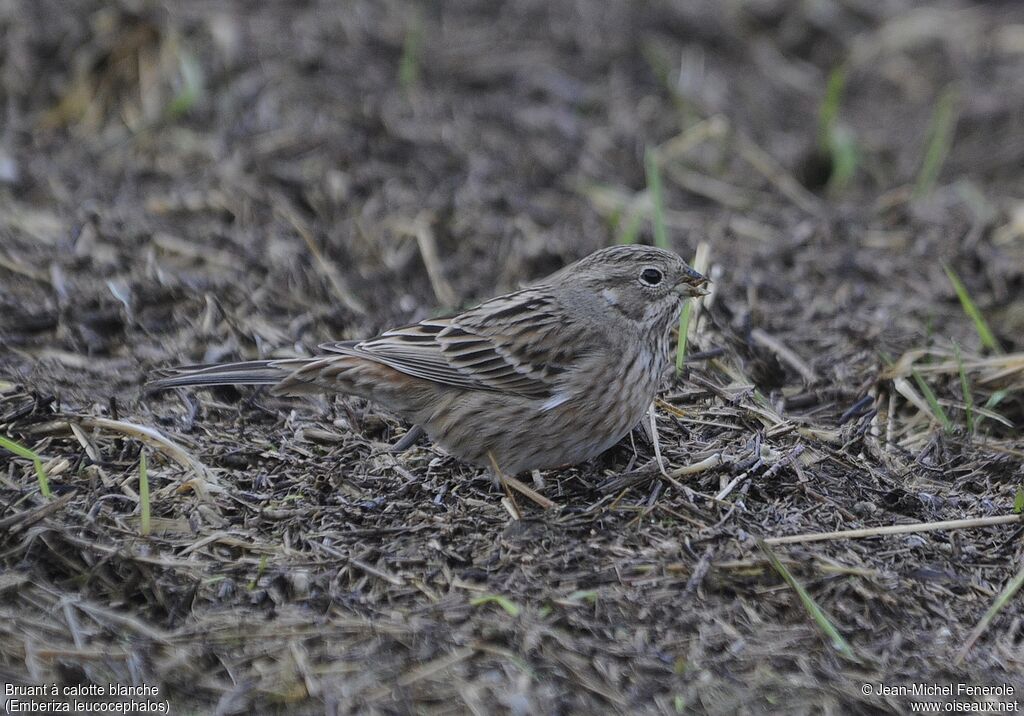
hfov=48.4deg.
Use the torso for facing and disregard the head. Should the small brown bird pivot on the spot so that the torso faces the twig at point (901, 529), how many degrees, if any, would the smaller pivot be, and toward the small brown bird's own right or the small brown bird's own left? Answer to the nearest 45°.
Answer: approximately 45° to the small brown bird's own right

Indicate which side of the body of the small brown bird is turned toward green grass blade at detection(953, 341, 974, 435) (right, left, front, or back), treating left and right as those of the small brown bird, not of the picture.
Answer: front

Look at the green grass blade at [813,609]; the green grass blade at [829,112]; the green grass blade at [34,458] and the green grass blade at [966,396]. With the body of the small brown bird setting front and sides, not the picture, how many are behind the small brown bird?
1

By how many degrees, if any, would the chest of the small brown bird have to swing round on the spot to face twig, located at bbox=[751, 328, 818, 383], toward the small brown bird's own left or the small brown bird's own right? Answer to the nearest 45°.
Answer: approximately 45° to the small brown bird's own left

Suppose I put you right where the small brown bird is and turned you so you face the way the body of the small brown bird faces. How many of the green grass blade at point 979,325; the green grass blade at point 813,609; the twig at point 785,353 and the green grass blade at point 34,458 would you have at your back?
1

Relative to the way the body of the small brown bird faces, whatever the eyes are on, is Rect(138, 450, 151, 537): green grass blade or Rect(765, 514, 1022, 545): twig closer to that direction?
the twig

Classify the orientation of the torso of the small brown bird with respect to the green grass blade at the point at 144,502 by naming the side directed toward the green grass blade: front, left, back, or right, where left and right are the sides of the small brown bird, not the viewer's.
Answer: back

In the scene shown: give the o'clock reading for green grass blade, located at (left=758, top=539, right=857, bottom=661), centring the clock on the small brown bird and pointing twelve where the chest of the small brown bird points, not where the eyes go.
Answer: The green grass blade is roughly at 2 o'clock from the small brown bird.

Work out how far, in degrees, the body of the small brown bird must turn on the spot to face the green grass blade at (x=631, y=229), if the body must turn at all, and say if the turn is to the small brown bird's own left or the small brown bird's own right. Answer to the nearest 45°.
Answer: approximately 90° to the small brown bird's own left

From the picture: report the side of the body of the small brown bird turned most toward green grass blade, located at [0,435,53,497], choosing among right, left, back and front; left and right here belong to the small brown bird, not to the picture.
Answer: back

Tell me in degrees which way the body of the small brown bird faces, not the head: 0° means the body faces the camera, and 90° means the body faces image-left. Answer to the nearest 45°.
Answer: approximately 270°
